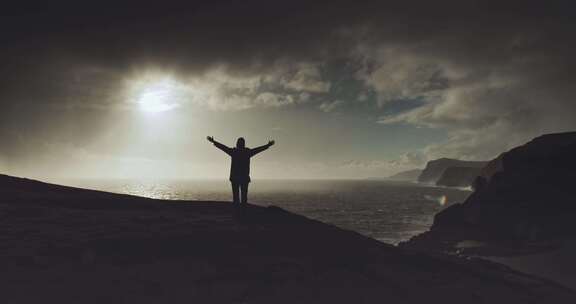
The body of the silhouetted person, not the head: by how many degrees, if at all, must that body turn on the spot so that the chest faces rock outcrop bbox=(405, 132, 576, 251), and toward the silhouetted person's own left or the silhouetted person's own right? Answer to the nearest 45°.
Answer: approximately 45° to the silhouetted person's own right

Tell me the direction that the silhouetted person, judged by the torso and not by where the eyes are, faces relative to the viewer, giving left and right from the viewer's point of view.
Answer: facing away from the viewer
